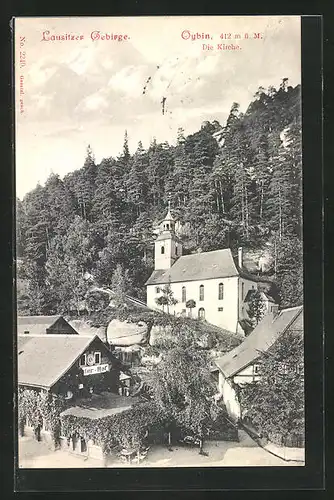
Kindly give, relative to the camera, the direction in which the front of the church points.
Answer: facing away from the viewer and to the left of the viewer
